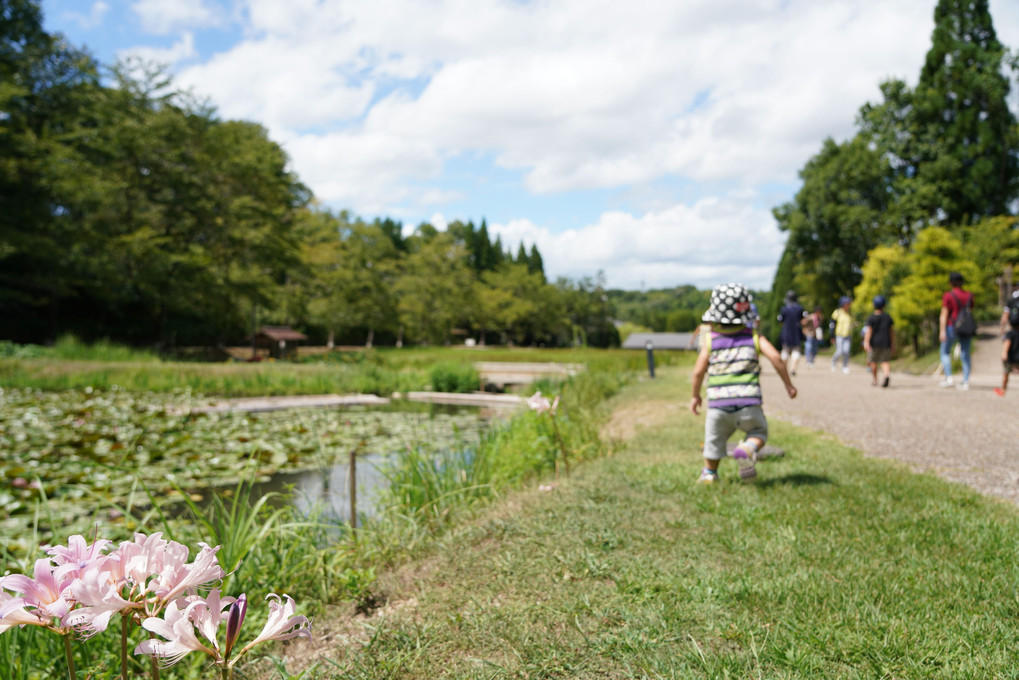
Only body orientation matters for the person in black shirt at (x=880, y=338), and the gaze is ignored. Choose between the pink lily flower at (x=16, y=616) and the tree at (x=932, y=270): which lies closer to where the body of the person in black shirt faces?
the tree

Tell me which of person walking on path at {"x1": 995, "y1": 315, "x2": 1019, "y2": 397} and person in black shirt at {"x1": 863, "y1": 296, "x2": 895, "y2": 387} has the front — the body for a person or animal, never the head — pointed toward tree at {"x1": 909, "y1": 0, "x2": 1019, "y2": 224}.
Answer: the person in black shirt

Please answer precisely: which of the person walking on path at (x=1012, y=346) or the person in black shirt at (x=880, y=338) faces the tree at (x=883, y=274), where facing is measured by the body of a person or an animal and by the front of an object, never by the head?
the person in black shirt

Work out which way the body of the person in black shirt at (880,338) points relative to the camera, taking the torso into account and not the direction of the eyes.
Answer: away from the camera

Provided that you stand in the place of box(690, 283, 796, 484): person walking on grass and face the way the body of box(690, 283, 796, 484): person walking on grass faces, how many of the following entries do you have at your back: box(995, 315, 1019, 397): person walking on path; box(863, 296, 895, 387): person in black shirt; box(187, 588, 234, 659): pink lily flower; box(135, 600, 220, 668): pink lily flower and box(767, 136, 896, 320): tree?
2

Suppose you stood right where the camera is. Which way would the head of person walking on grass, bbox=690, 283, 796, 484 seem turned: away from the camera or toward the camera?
away from the camera

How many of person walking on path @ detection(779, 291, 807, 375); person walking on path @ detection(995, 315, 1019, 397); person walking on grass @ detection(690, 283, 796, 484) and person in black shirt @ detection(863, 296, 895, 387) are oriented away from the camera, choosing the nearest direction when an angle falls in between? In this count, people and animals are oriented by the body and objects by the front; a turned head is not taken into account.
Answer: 3

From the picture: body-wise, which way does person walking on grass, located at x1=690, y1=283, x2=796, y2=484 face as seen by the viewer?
away from the camera

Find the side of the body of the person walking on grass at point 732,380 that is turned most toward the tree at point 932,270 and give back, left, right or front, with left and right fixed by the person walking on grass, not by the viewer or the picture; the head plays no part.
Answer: front

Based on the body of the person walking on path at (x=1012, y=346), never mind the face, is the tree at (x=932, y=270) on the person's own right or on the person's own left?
on the person's own right

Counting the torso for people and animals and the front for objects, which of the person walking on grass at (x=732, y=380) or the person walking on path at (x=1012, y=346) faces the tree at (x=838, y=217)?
the person walking on grass at (x=732, y=380)
